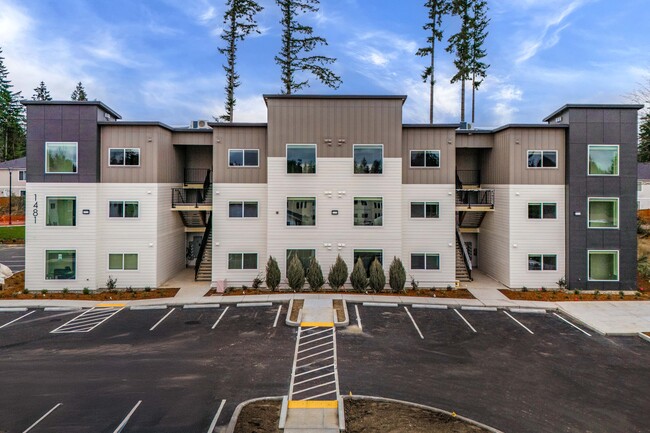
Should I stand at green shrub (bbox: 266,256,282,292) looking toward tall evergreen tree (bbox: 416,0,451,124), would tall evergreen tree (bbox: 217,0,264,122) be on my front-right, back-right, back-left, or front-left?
front-left

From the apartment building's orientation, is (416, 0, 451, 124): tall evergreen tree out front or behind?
behind

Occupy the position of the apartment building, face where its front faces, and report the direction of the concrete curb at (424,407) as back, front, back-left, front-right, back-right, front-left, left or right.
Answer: front

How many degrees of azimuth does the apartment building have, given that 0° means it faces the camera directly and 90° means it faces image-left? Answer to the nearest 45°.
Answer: approximately 0°

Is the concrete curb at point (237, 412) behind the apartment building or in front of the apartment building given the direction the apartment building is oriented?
in front

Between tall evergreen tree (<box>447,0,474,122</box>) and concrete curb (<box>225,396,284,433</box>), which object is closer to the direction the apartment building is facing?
the concrete curb

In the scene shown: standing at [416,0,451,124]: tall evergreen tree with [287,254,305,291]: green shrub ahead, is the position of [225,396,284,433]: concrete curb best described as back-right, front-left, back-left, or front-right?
front-left

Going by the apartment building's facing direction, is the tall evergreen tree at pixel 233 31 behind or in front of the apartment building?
behind
